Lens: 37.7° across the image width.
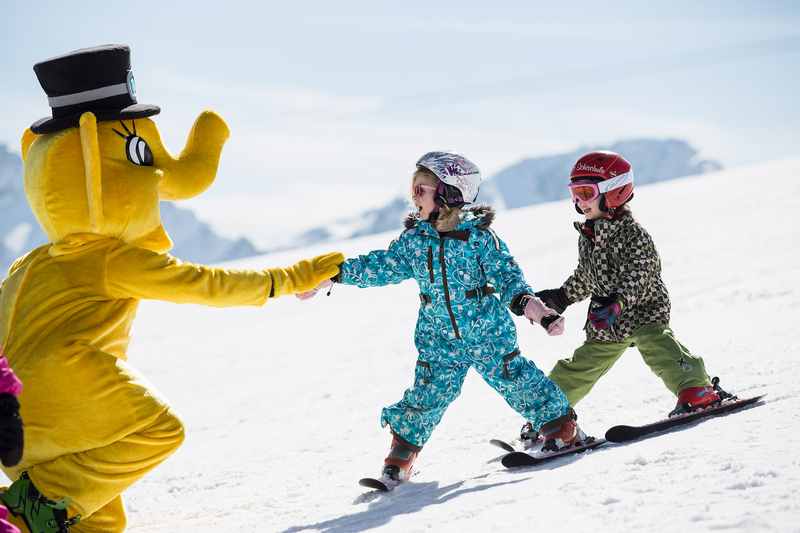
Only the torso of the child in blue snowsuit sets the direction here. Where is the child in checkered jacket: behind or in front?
behind

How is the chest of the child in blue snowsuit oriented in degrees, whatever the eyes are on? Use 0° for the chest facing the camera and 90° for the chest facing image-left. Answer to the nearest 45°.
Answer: approximately 45°

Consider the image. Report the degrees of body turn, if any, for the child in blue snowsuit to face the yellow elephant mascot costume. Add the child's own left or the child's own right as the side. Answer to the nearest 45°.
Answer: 0° — they already face it

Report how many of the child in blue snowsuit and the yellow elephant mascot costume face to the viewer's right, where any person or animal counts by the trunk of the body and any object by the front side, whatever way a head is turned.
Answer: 1

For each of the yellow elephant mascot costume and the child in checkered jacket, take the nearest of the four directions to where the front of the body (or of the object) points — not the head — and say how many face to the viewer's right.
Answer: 1

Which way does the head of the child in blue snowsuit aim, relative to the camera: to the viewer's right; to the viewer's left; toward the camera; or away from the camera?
to the viewer's left

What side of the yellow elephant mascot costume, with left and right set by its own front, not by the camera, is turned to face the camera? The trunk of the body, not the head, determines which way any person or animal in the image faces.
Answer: right

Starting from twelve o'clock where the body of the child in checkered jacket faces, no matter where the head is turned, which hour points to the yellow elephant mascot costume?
The yellow elephant mascot costume is roughly at 12 o'clock from the child in checkered jacket.

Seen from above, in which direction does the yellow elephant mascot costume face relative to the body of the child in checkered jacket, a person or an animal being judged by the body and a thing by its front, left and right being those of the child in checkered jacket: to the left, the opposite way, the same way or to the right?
the opposite way

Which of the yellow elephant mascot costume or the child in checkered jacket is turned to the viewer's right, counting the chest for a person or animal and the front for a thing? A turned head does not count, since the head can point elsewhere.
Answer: the yellow elephant mascot costume

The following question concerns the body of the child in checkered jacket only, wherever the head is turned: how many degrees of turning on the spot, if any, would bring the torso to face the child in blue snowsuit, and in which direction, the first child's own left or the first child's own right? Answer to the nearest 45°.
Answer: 0° — they already face them
